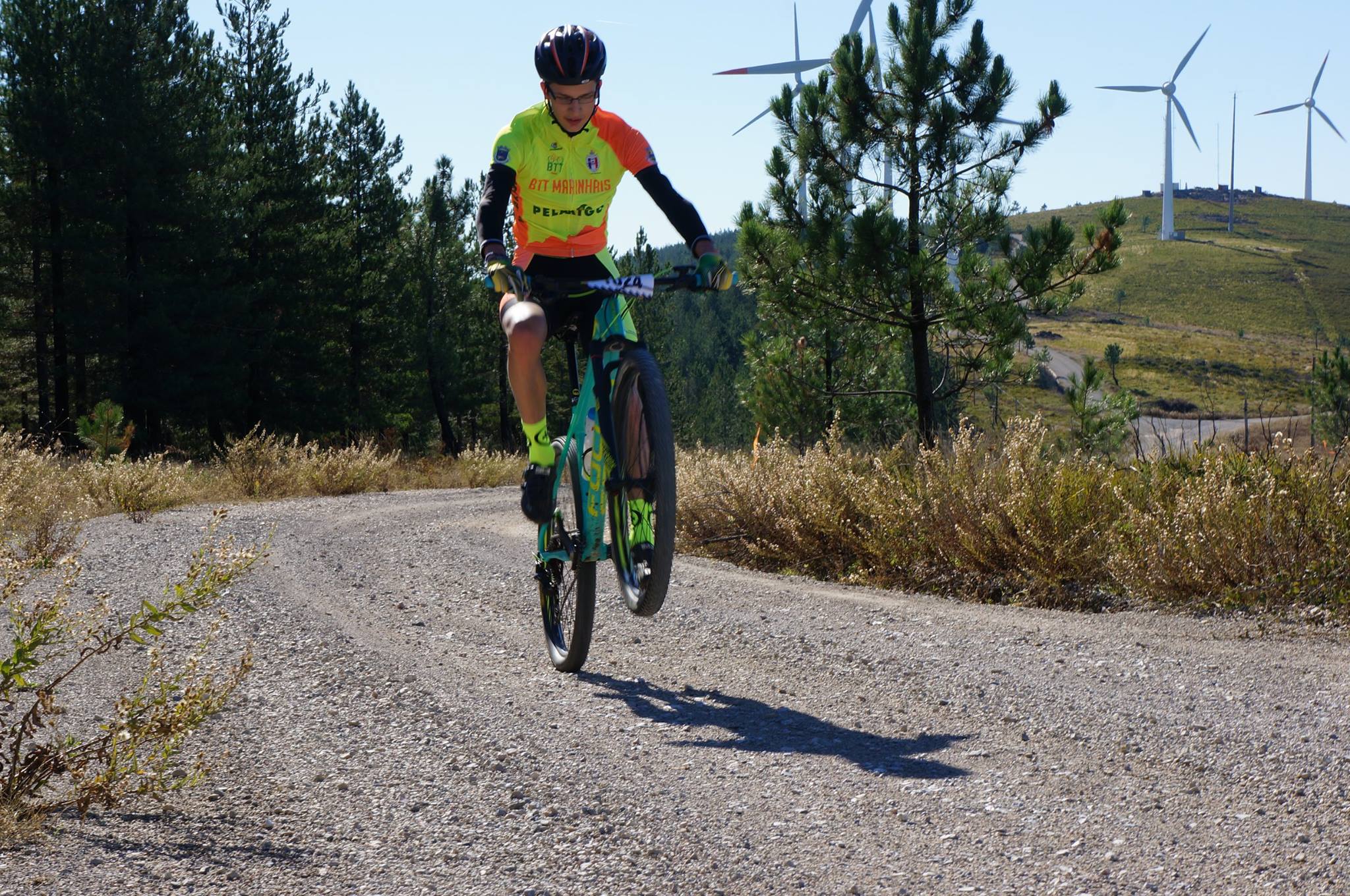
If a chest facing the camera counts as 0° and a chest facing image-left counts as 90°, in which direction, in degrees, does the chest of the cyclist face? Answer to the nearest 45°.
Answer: approximately 0°

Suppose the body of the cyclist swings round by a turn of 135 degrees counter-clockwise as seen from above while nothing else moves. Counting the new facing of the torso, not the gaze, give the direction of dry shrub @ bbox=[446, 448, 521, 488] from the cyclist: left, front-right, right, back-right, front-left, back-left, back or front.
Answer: front-left

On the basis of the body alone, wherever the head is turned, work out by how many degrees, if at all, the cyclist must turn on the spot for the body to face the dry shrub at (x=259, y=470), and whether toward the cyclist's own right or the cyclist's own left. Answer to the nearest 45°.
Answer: approximately 180°

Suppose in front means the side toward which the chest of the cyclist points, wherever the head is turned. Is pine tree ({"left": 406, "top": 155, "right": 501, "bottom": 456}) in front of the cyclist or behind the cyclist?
behind

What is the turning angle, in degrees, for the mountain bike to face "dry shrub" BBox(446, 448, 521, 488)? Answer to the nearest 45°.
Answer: approximately 180°

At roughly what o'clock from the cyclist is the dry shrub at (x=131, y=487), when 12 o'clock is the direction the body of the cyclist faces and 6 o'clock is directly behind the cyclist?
The dry shrub is roughly at 5 o'clock from the cyclist.

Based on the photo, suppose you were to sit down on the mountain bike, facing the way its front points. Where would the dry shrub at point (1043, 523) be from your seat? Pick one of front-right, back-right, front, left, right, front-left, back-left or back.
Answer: back-left

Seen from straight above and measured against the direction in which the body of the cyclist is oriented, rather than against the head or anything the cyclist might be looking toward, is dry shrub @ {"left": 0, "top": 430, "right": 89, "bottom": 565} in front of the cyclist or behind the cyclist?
behind

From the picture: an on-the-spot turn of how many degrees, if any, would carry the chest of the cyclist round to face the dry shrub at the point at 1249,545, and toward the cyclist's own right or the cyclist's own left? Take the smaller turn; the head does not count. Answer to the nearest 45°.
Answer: approximately 90° to the cyclist's own left

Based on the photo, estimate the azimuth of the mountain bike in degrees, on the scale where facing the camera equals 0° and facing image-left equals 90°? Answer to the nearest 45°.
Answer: approximately 0°
